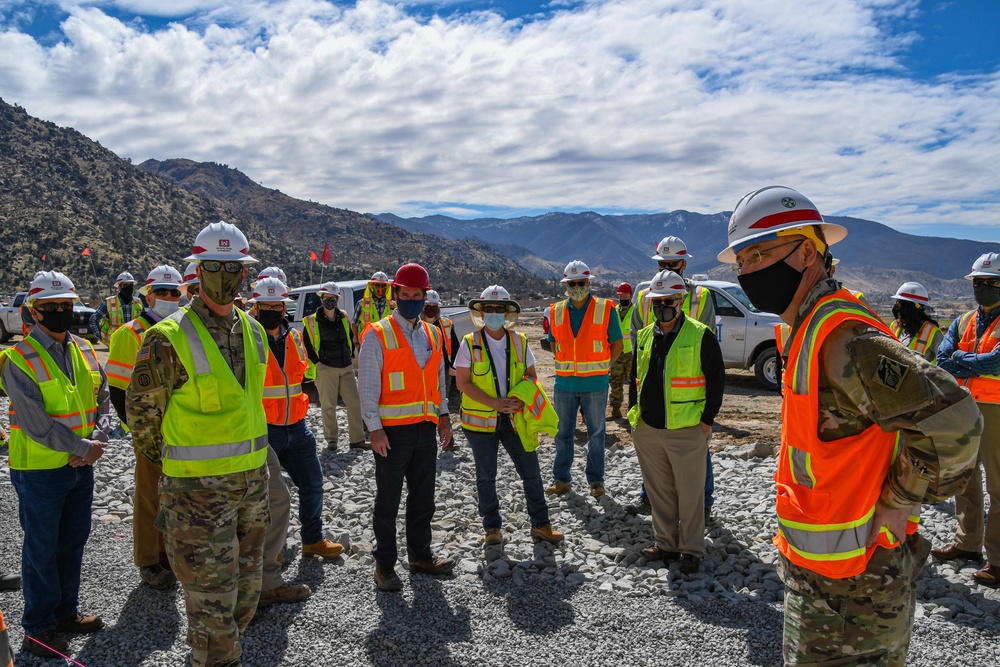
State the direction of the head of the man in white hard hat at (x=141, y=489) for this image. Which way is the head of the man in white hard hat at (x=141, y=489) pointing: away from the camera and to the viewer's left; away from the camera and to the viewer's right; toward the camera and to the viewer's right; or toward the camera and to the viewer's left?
toward the camera and to the viewer's right

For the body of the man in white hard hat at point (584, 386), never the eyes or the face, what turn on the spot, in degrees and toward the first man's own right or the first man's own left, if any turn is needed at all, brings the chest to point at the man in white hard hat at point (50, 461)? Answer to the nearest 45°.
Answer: approximately 45° to the first man's own right

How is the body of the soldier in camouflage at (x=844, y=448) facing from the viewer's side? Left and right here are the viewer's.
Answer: facing to the left of the viewer

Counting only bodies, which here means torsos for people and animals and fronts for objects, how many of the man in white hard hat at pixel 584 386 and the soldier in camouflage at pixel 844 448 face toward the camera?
1

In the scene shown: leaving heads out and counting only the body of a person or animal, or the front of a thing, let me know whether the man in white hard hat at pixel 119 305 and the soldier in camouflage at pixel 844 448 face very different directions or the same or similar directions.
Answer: very different directions

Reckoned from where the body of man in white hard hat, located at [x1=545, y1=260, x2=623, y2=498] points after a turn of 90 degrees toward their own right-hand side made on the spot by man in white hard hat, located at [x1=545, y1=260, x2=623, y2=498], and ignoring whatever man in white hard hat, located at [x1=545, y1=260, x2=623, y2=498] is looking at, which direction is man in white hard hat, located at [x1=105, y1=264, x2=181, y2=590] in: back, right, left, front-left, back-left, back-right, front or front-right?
front-left

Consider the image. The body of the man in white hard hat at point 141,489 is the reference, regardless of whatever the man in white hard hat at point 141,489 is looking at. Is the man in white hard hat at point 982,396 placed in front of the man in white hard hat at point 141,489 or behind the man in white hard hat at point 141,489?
in front

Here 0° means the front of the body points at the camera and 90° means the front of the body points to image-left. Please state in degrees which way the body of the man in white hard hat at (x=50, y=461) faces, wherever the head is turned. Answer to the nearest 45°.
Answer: approximately 315°

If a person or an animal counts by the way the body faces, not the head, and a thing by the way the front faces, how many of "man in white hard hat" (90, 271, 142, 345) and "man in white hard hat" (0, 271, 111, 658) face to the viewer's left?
0

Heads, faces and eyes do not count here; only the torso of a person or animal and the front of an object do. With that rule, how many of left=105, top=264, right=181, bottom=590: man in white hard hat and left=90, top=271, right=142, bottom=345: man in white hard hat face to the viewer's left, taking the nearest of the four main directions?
0

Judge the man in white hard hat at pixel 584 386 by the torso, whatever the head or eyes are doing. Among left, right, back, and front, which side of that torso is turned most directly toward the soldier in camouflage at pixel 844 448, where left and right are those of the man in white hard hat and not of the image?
front
